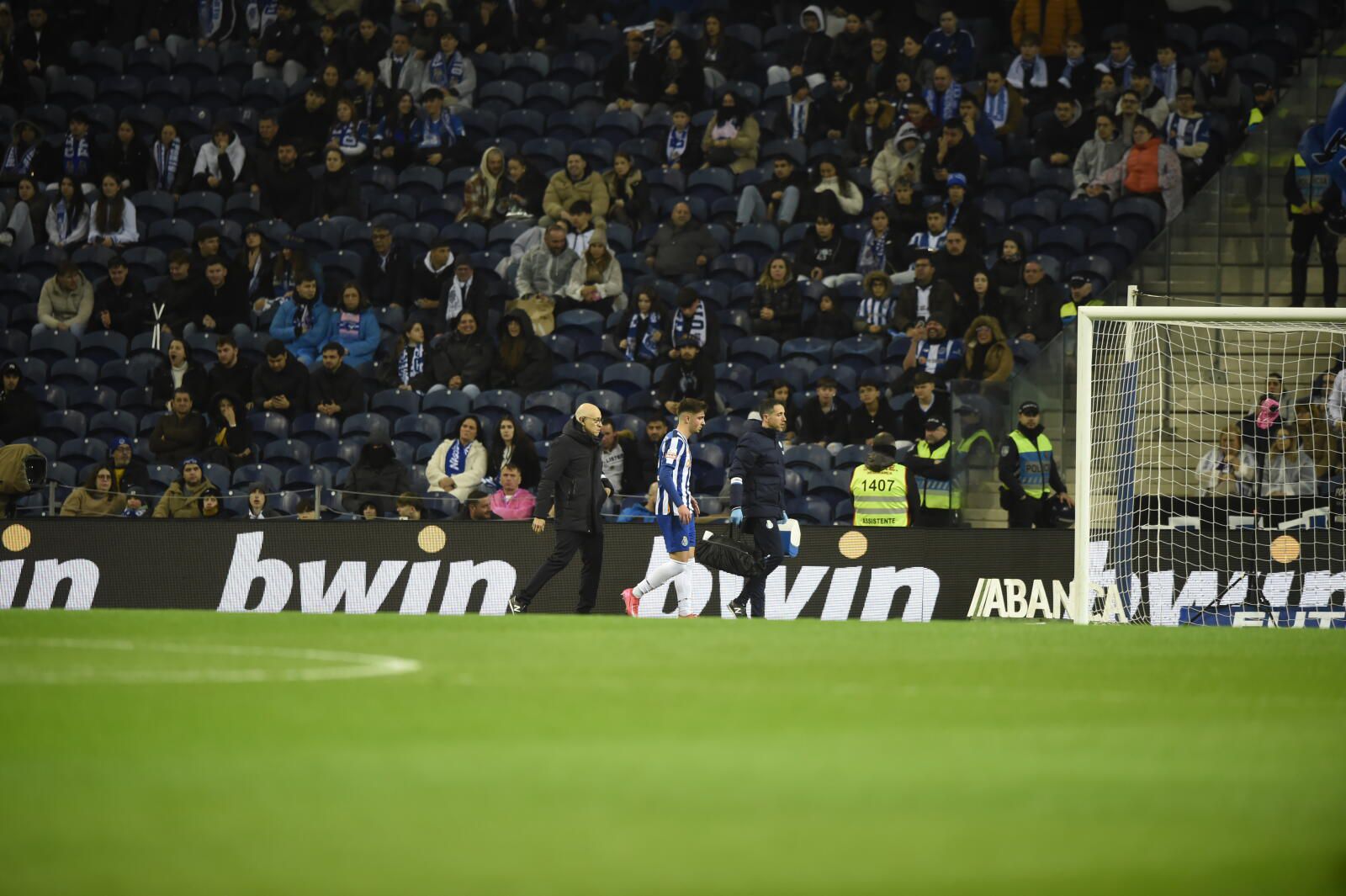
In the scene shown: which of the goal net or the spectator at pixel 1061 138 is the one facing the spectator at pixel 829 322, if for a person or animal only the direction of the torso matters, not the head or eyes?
the spectator at pixel 1061 138

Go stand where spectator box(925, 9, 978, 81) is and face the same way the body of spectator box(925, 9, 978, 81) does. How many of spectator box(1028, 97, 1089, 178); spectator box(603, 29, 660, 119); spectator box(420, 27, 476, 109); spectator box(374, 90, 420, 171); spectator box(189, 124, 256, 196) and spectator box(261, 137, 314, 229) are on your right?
5

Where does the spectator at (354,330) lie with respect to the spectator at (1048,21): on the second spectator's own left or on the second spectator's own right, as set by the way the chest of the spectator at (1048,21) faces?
on the second spectator's own right

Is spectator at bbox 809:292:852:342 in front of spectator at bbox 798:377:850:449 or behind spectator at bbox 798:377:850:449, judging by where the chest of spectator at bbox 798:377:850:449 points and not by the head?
behind

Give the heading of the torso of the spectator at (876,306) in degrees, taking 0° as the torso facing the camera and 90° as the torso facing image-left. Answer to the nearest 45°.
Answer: approximately 0°

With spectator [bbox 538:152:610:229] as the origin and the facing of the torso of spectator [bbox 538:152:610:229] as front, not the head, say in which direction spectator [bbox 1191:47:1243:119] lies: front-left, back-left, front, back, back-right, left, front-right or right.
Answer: left

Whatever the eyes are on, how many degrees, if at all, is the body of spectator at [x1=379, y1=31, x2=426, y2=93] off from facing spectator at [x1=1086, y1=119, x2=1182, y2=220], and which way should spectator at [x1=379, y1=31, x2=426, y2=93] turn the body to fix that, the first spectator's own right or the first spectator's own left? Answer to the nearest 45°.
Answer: approximately 45° to the first spectator's own left

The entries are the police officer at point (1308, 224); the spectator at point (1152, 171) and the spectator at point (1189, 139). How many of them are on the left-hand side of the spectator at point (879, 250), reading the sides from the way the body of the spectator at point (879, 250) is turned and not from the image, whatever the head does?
3

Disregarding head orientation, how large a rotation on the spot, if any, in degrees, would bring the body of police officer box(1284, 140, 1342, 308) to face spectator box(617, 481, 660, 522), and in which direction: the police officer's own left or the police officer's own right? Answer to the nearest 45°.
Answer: approximately 45° to the police officer's own right

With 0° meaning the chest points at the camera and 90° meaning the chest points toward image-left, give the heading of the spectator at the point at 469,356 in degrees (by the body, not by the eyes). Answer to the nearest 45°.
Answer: approximately 0°

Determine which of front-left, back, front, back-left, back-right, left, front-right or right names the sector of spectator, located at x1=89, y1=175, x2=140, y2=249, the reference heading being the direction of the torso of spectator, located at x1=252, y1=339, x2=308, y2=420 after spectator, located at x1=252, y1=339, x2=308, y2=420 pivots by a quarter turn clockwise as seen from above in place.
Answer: front-right
